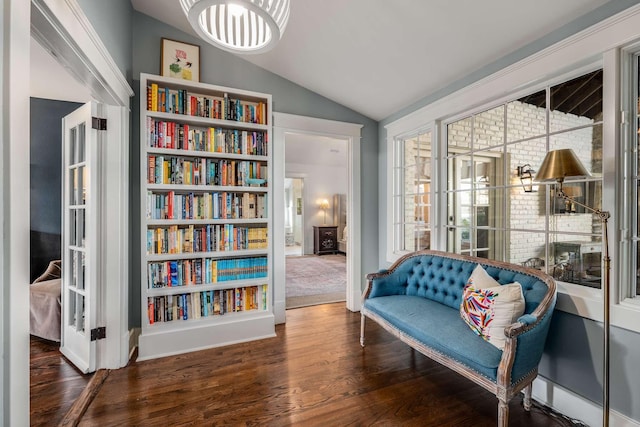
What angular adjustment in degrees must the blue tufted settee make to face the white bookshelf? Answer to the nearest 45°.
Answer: approximately 45° to its right

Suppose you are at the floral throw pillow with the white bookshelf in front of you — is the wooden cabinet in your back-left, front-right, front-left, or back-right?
front-right

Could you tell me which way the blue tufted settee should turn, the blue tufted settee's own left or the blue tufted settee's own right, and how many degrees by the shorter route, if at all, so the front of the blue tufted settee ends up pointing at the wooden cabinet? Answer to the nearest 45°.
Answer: approximately 90° to the blue tufted settee's own right

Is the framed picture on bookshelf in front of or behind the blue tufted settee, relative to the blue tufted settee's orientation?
in front

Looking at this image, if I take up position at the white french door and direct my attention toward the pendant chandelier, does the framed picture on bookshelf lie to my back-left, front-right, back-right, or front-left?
front-left

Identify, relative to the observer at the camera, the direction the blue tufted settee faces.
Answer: facing the viewer and to the left of the viewer

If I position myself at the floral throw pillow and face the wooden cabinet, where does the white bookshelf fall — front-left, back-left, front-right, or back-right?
front-left

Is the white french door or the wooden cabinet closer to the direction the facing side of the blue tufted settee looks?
the white french door
